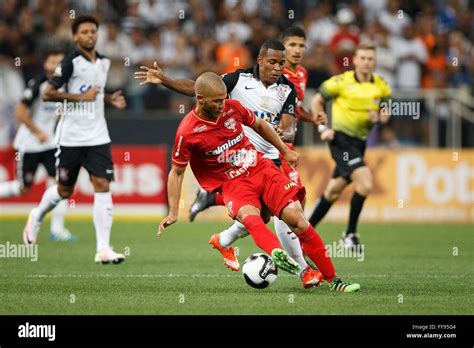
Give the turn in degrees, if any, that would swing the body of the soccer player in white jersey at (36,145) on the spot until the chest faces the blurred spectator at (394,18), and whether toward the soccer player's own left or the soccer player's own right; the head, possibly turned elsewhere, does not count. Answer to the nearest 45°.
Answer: approximately 90° to the soccer player's own left

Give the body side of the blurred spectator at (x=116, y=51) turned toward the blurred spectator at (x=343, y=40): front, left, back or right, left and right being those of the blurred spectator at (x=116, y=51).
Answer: left

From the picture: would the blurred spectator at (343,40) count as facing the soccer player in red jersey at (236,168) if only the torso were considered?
yes

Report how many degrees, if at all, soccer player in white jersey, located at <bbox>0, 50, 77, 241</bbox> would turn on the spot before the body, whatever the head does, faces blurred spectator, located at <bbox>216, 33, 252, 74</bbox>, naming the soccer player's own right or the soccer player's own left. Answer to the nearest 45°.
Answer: approximately 90° to the soccer player's own left

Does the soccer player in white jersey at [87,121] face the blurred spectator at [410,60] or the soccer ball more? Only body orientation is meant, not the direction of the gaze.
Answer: the soccer ball

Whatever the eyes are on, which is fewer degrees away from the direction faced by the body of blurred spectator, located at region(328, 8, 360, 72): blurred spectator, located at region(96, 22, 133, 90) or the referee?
the referee

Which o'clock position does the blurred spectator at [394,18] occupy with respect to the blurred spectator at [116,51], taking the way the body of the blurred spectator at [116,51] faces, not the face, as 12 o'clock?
the blurred spectator at [394,18] is roughly at 9 o'clock from the blurred spectator at [116,51].

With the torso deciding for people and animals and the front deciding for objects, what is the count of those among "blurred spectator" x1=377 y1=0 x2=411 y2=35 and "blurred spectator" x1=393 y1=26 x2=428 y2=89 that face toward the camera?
2
